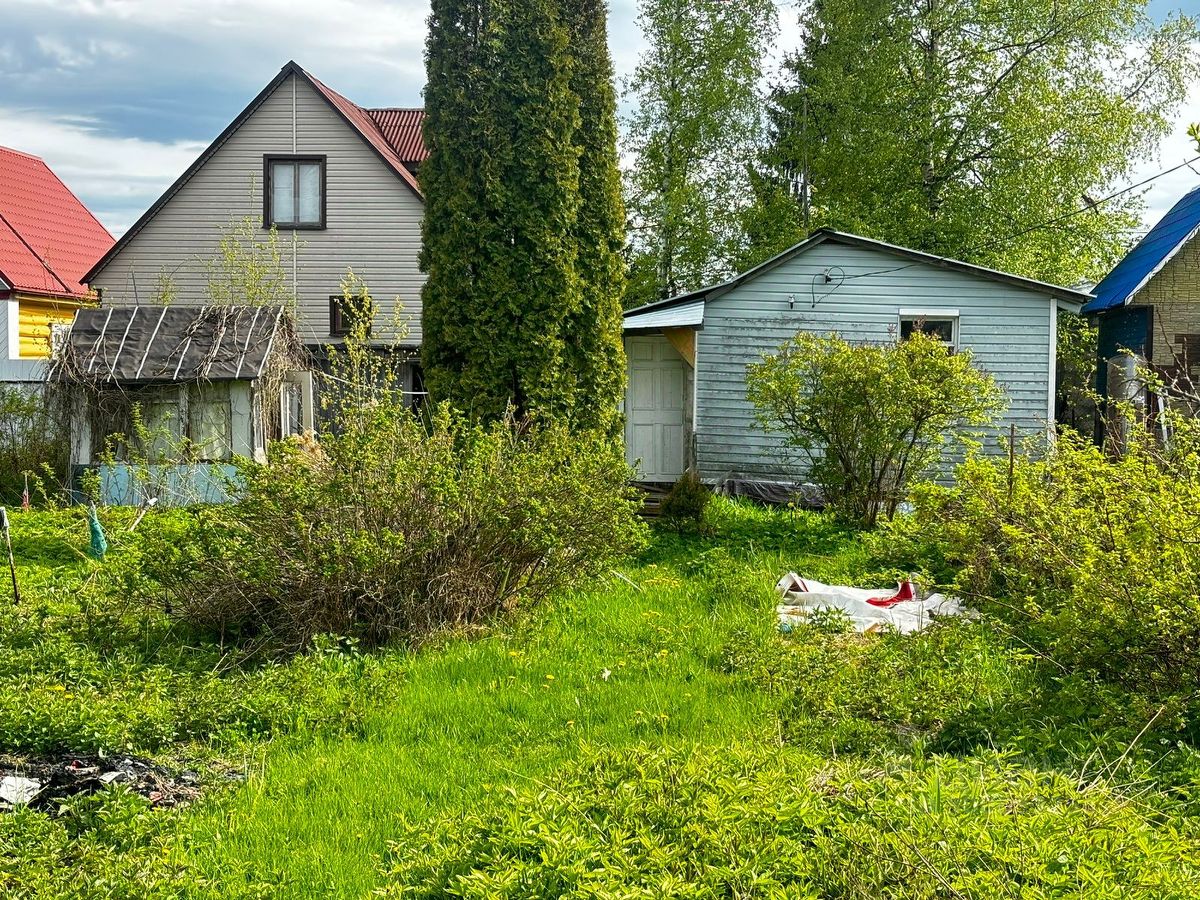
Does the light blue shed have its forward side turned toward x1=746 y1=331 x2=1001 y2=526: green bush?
yes

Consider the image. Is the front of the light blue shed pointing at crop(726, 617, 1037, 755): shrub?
yes

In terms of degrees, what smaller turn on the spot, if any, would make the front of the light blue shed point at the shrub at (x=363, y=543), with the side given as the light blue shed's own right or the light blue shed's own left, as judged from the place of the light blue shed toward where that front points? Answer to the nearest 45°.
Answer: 0° — it already faces it

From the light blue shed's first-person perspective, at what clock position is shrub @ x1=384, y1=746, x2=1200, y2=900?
The shrub is roughly at 12 o'clock from the light blue shed.

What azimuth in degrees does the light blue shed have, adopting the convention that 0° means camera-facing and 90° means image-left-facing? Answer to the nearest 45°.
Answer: approximately 0°

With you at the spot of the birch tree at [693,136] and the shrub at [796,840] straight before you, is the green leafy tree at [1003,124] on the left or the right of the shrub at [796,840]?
left

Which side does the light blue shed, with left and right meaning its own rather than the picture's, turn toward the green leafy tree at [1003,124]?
back

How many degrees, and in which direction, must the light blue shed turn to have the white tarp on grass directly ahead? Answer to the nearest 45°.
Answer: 0° — it already faces it

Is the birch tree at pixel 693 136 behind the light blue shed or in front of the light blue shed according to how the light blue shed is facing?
behind
